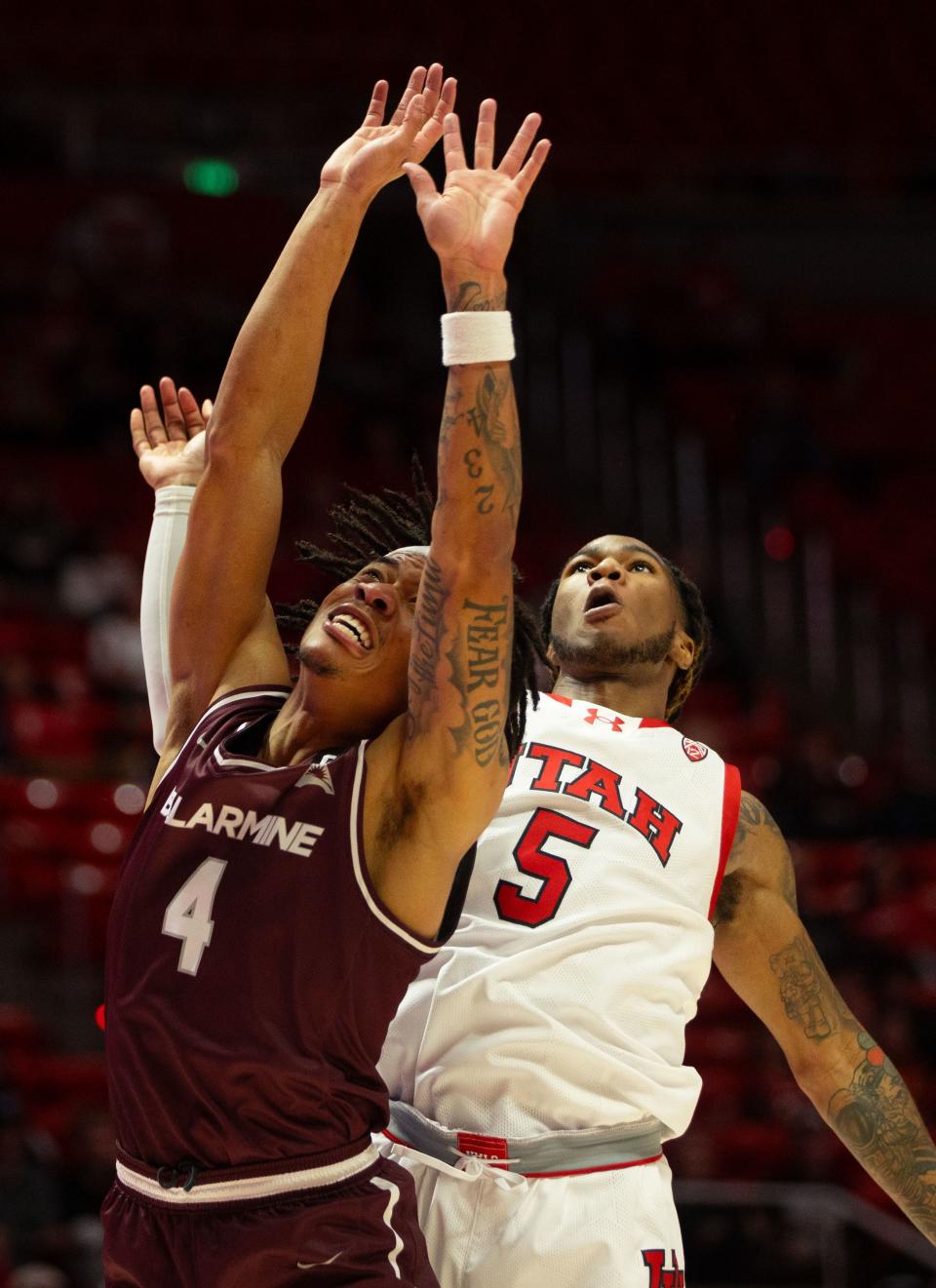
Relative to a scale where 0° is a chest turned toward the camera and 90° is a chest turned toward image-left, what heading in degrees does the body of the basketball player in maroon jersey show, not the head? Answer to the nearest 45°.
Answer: approximately 45°

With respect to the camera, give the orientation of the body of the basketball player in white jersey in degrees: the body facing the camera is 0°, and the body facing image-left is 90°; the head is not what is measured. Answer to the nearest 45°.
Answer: approximately 45°

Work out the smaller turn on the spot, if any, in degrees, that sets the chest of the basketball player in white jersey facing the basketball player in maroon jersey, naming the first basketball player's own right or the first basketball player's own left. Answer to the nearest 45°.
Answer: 0° — they already face them

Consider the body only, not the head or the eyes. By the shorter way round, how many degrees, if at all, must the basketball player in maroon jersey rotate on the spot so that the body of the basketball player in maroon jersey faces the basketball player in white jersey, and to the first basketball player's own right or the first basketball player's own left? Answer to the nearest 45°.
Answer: approximately 180°
